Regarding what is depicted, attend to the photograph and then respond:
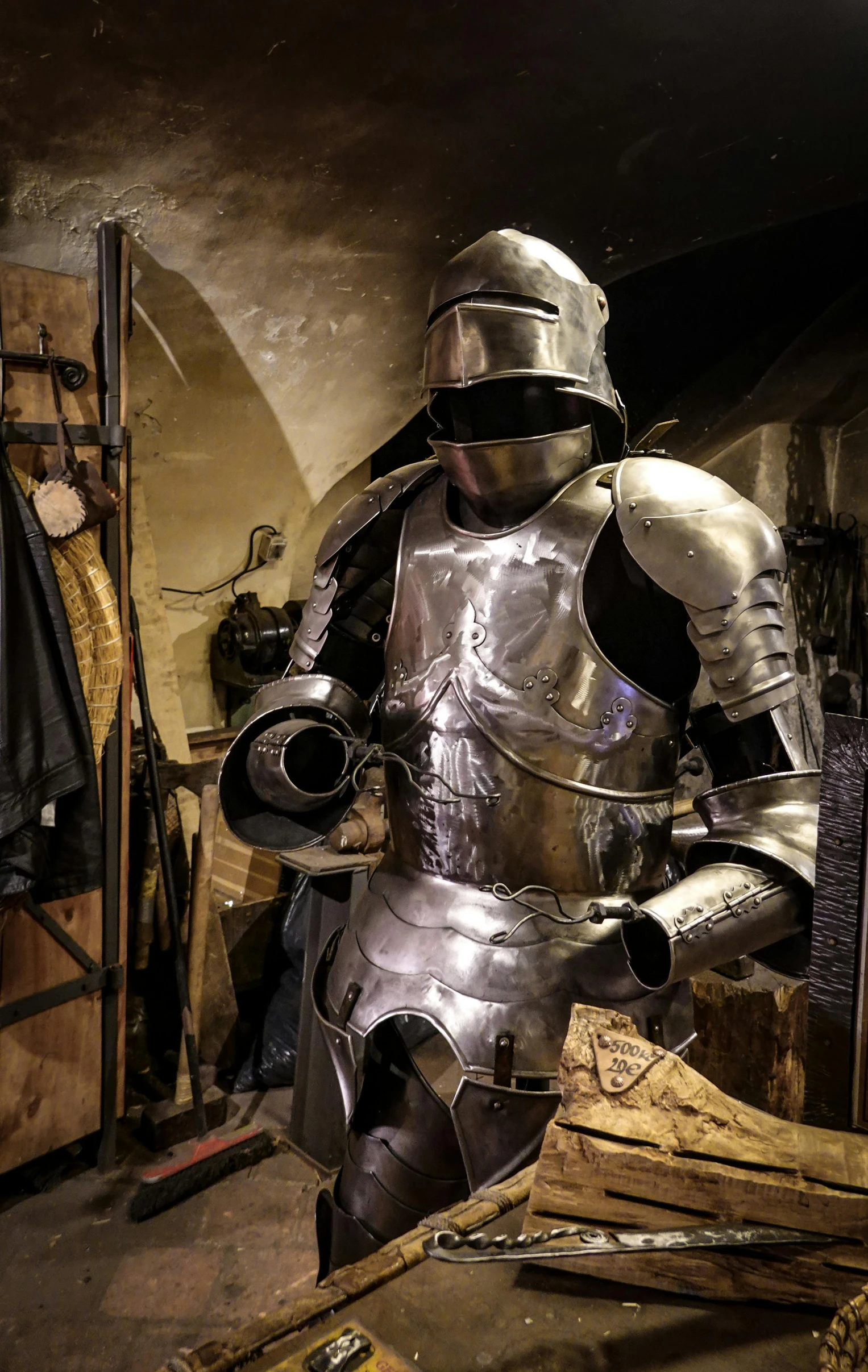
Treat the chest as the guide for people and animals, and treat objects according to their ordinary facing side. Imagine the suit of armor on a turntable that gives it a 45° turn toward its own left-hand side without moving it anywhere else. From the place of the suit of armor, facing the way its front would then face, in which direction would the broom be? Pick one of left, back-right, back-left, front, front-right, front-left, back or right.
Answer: back-right

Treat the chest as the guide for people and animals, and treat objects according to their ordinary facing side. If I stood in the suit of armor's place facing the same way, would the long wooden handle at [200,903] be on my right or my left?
on my right

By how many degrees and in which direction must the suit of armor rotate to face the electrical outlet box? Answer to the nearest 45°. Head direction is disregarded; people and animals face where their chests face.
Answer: approximately 90° to its right

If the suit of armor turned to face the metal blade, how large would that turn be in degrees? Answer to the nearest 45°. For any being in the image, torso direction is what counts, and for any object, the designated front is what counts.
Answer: approximately 45° to its left

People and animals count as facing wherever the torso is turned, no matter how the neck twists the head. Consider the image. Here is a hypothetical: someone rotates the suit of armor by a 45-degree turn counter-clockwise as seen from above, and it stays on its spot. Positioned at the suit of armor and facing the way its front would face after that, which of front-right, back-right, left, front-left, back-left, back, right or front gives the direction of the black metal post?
back-right

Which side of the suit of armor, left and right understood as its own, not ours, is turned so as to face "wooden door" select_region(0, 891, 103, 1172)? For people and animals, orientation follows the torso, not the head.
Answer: right

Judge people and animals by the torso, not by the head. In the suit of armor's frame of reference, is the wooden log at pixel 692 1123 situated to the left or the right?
on its left

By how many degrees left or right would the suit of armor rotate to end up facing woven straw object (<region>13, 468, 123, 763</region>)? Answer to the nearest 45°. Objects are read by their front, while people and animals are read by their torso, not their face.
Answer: approximately 90° to its right

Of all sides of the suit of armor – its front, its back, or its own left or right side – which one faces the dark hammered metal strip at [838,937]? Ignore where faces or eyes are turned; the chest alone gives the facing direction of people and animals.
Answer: left

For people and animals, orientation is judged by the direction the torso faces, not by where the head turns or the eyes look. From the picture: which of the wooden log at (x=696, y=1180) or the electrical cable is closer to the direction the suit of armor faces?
the wooden log

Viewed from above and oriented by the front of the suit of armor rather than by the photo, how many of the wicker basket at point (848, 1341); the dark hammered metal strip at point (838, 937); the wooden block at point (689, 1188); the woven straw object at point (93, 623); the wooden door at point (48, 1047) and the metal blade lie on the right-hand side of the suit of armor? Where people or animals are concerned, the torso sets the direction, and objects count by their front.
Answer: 2

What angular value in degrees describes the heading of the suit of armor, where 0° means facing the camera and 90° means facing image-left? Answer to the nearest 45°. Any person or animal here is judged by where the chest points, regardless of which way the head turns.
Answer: approximately 45°

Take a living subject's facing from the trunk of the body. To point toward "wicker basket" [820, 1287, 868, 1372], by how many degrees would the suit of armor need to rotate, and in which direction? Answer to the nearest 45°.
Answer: approximately 45° to its left
